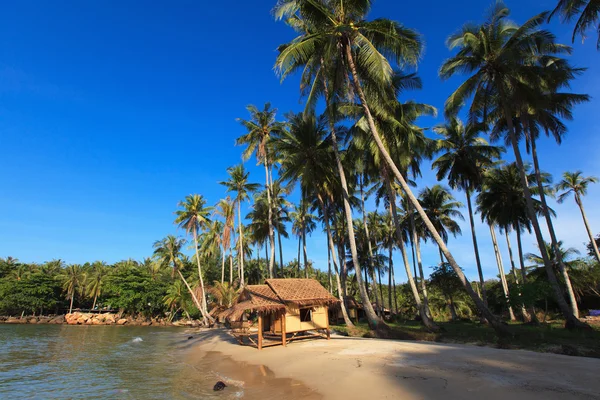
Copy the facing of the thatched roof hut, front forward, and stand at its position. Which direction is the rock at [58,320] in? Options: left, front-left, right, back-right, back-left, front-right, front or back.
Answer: right

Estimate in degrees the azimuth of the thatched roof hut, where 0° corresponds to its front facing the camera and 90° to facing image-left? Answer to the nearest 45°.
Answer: approximately 45°

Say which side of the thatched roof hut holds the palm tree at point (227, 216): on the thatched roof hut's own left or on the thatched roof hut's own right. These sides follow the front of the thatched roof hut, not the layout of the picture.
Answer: on the thatched roof hut's own right

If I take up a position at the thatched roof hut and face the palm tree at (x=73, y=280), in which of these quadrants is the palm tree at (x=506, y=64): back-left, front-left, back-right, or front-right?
back-right

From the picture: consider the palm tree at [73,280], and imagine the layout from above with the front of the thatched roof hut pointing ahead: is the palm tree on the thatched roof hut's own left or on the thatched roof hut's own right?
on the thatched roof hut's own right

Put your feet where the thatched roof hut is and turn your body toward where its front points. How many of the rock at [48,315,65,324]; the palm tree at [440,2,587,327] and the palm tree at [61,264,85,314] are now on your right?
2

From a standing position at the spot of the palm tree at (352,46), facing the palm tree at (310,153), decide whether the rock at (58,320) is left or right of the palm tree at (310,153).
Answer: left
